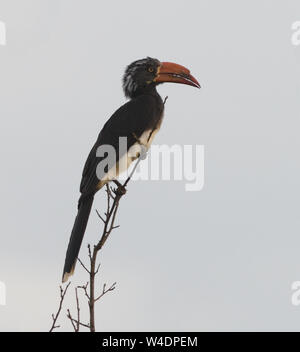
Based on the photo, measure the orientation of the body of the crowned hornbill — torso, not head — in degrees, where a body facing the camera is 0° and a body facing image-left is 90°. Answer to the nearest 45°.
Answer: approximately 270°
